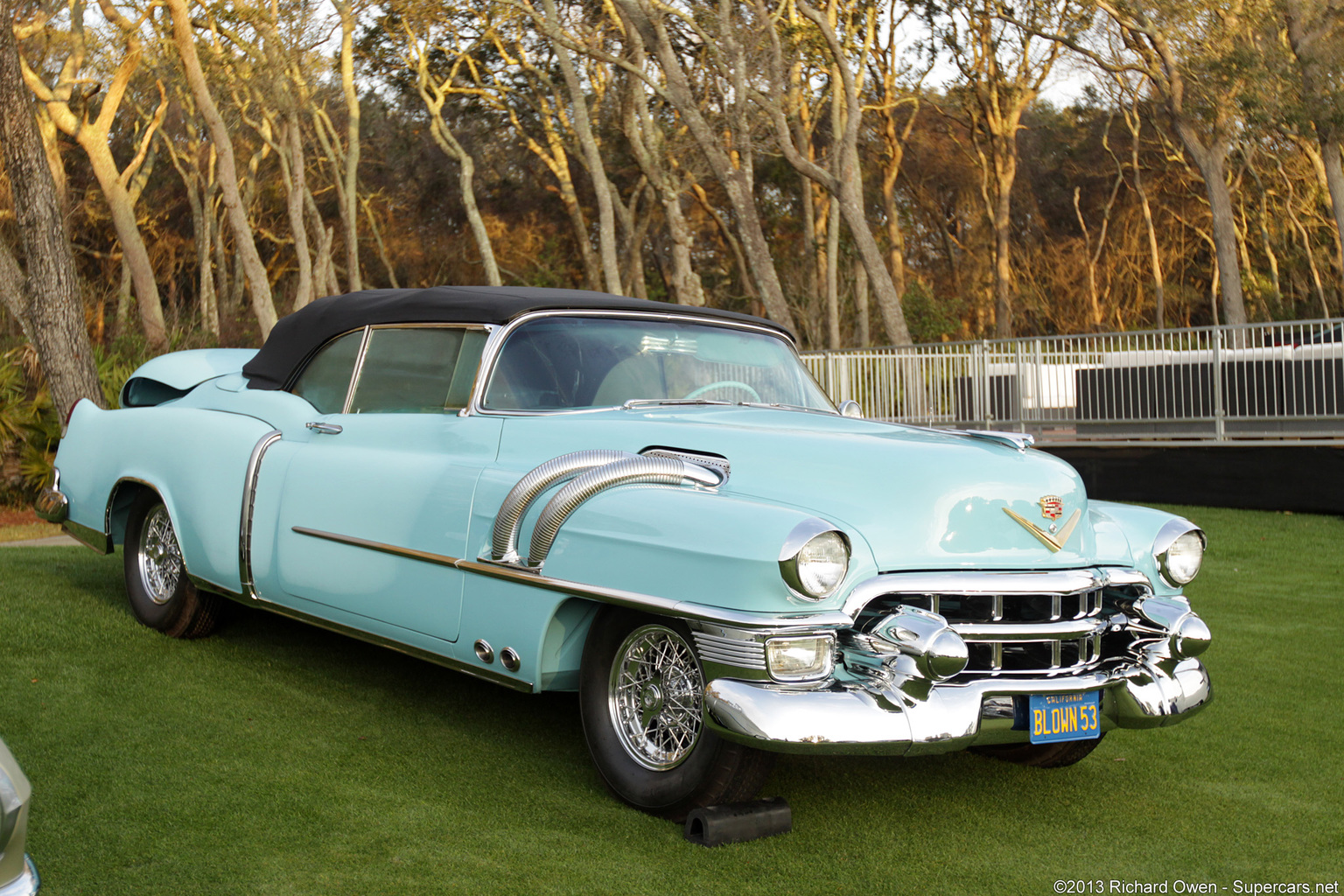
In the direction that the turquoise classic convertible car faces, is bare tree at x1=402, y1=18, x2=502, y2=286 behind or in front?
behind

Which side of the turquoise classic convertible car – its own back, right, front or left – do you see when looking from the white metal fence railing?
left

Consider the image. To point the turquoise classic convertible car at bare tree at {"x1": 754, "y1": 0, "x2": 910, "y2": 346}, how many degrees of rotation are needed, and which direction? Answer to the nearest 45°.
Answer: approximately 135° to its left

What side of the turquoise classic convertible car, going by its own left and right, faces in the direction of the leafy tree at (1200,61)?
left

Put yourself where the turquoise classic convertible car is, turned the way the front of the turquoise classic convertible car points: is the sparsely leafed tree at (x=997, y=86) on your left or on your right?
on your left

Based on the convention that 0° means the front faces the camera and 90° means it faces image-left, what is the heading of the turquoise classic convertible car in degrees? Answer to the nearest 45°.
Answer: approximately 315°

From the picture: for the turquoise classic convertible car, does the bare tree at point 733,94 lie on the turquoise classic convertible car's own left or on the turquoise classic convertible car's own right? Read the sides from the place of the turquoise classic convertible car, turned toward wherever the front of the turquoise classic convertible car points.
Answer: on the turquoise classic convertible car's own left
